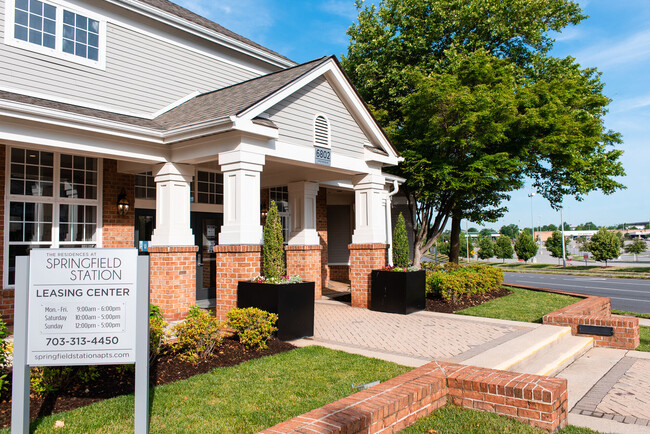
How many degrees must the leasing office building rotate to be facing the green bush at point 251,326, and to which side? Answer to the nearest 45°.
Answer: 0° — it already faces it

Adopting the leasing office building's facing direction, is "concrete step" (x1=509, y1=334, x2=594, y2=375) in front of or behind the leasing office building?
in front

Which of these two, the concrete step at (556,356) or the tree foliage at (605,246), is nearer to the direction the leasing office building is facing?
the concrete step

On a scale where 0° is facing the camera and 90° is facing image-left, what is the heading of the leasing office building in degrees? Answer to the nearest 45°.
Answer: approximately 315°

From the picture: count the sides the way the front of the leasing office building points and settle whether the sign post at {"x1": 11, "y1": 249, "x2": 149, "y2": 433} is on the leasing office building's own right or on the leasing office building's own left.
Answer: on the leasing office building's own right

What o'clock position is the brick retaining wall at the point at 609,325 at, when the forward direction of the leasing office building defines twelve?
The brick retaining wall is roughly at 11 o'clock from the leasing office building.

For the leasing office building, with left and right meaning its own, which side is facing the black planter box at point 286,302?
front

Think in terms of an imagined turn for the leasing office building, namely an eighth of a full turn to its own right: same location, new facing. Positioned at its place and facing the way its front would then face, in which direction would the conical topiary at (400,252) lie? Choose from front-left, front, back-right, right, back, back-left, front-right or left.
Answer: left

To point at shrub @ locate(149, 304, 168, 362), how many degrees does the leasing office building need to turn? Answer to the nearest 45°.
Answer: approximately 45° to its right

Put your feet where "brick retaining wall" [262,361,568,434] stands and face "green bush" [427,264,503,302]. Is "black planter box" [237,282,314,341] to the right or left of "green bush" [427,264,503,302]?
left

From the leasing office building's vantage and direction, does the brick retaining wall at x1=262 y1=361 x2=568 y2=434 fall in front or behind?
in front

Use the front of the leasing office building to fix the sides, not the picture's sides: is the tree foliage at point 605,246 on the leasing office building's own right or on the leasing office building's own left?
on the leasing office building's own left

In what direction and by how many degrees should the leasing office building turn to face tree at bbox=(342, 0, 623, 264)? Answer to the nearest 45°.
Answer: approximately 90° to its left

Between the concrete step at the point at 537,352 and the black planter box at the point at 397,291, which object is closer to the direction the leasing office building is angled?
the concrete step
